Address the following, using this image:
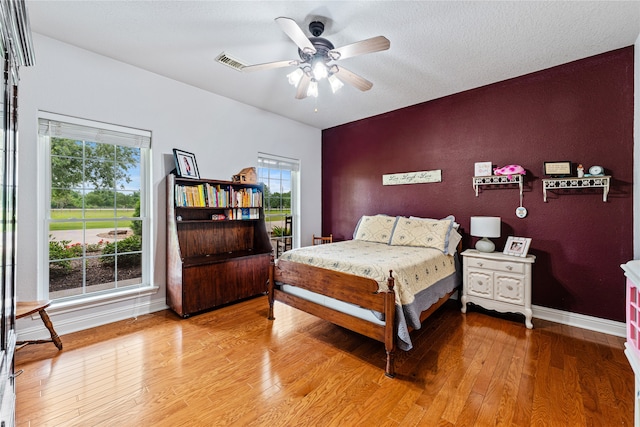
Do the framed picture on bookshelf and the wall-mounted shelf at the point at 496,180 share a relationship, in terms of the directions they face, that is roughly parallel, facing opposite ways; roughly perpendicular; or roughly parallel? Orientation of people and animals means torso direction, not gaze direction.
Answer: roughly perpendicular

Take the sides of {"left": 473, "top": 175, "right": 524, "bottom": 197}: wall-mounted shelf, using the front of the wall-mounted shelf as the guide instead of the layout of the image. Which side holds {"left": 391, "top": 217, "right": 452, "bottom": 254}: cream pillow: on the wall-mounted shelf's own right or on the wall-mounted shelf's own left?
on the wall-mounted shelf's own right

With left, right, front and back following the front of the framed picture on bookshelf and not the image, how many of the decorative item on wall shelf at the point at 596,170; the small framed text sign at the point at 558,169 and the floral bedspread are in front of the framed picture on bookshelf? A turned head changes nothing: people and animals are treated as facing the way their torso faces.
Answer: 3

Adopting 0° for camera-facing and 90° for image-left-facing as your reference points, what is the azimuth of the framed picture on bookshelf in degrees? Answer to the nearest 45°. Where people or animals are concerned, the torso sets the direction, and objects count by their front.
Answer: approximately 315°

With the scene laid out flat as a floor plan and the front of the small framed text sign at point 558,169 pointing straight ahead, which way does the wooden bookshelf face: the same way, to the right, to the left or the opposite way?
to the left

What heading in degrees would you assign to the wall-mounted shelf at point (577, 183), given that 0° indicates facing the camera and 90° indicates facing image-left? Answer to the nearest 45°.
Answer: approximately 0°

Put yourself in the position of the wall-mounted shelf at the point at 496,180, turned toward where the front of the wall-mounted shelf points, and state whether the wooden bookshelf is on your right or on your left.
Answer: on your right

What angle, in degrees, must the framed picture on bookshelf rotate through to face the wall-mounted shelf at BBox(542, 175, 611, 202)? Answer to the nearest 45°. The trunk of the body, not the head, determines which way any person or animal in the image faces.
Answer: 0° — it already faces it

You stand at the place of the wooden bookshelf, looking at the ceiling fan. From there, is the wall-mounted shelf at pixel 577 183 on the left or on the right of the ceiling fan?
left
